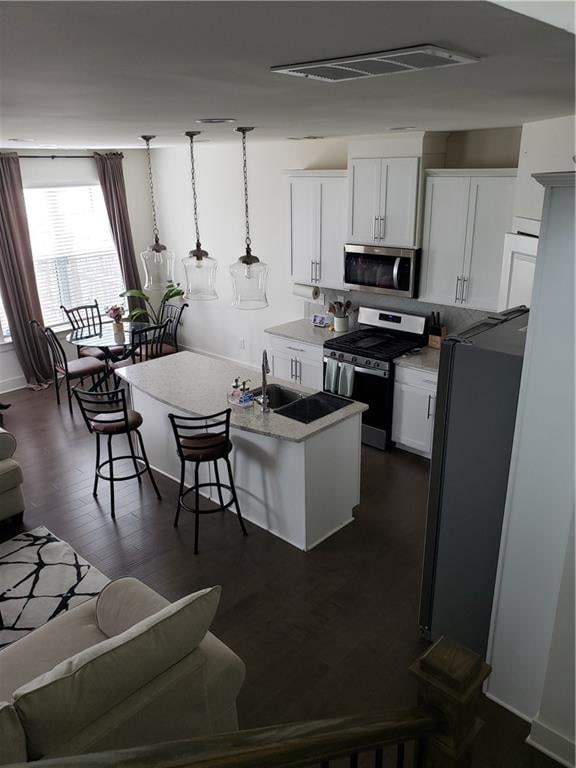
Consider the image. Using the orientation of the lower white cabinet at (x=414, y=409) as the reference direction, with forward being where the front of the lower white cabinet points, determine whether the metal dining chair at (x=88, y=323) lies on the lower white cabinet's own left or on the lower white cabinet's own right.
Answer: on the lower white cabinet's own right

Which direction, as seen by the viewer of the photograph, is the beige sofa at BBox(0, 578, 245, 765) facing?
facing away from the viewer and to the left of the viewer

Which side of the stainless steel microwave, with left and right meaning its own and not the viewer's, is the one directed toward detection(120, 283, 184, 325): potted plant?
right

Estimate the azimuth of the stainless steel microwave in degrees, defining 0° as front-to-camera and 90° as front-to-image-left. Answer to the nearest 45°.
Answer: approximately 45°

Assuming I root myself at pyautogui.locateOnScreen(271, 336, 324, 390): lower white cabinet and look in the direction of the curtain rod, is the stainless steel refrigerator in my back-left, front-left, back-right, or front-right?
back-left

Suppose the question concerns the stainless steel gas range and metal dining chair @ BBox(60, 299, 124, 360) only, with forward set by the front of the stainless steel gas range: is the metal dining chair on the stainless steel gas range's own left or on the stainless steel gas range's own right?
on the stainless steel gas range's own right

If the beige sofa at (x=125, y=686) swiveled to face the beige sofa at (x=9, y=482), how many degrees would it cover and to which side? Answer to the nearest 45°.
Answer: approximately 45° to its right

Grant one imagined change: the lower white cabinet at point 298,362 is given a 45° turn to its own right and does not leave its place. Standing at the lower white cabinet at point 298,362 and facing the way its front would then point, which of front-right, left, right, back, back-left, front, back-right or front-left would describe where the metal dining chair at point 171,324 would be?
front-right

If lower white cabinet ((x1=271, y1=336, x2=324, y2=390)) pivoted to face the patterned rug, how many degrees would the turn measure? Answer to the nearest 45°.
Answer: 0° — it already faces it
